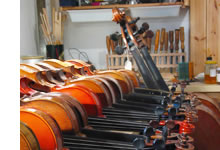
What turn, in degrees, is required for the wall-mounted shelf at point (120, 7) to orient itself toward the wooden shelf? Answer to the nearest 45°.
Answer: approximately 45° to its left

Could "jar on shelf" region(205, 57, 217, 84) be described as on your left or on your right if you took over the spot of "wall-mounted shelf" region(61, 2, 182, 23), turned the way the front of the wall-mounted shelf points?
on your left

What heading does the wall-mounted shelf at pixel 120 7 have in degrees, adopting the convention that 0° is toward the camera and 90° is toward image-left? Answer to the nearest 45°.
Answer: approximately 0°
